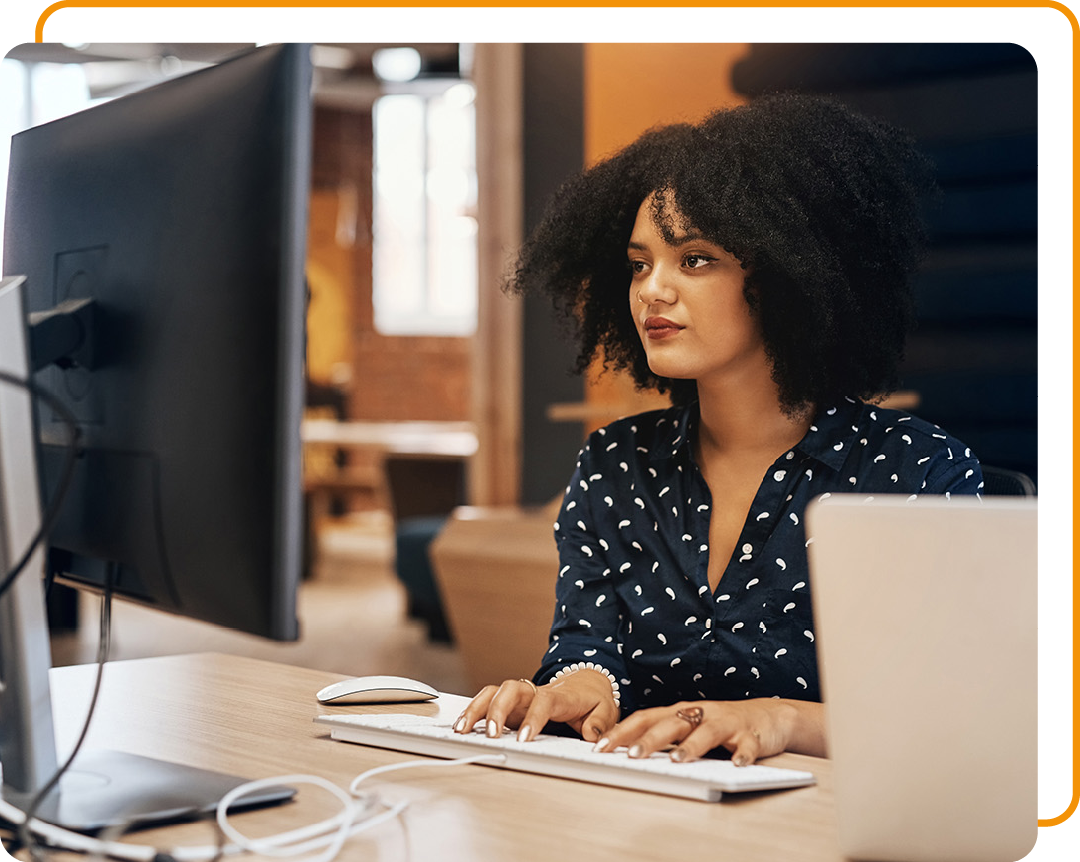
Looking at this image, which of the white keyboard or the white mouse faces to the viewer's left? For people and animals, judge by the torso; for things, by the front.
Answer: the white mouse

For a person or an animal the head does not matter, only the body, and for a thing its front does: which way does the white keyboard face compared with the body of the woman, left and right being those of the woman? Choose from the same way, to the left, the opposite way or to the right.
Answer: the opposite way

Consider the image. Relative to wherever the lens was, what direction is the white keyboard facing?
facing away from the viewer and to the right of the viewer

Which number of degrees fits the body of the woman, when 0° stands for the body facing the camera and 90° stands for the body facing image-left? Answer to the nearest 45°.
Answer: approximately 45°

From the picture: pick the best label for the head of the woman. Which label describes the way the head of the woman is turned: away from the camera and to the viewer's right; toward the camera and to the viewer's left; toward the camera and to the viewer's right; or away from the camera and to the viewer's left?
toward the camera and to the viewer's left

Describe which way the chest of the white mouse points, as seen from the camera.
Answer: to the viewer's left

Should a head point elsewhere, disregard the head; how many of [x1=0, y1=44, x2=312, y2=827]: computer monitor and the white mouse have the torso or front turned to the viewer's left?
1

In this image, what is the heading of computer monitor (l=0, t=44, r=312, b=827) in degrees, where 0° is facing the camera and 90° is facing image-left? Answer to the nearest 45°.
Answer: approximately 225°
